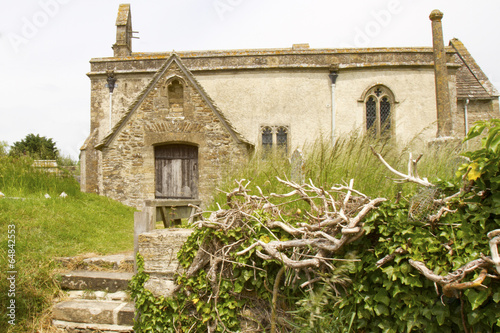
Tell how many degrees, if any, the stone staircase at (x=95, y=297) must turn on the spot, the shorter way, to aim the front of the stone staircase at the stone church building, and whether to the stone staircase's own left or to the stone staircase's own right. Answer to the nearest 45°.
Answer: approximately 135° to the stone staircase's own left

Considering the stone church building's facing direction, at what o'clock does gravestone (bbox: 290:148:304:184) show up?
The gravestone is roughly at 12 o'clock from the stone church building.

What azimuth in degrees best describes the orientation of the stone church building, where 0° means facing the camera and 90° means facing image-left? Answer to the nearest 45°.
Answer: approximately 0°

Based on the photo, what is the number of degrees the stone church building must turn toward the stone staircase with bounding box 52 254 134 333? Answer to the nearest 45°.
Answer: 0° — it already faces it

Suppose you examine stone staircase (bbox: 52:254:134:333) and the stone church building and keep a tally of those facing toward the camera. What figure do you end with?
2

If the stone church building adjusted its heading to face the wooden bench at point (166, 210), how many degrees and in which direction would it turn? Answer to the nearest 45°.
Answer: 0° — it already faces it

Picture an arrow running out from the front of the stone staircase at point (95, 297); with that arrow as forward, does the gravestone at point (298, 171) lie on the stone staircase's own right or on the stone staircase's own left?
on the stone staircase's own left
